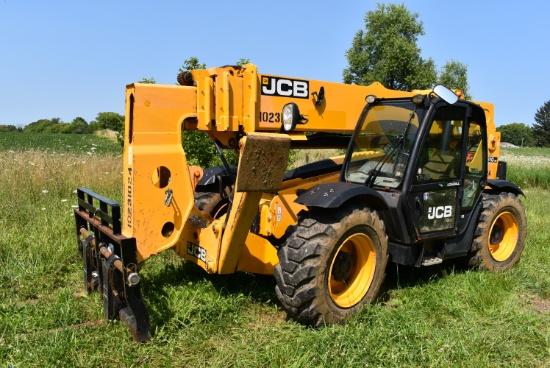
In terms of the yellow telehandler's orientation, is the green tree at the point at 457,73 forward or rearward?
rearward

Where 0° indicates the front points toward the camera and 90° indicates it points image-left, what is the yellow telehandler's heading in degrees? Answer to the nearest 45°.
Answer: approximately 45°

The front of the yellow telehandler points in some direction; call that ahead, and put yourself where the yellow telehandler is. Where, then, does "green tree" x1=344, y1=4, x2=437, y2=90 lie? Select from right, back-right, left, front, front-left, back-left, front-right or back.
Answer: back-right
